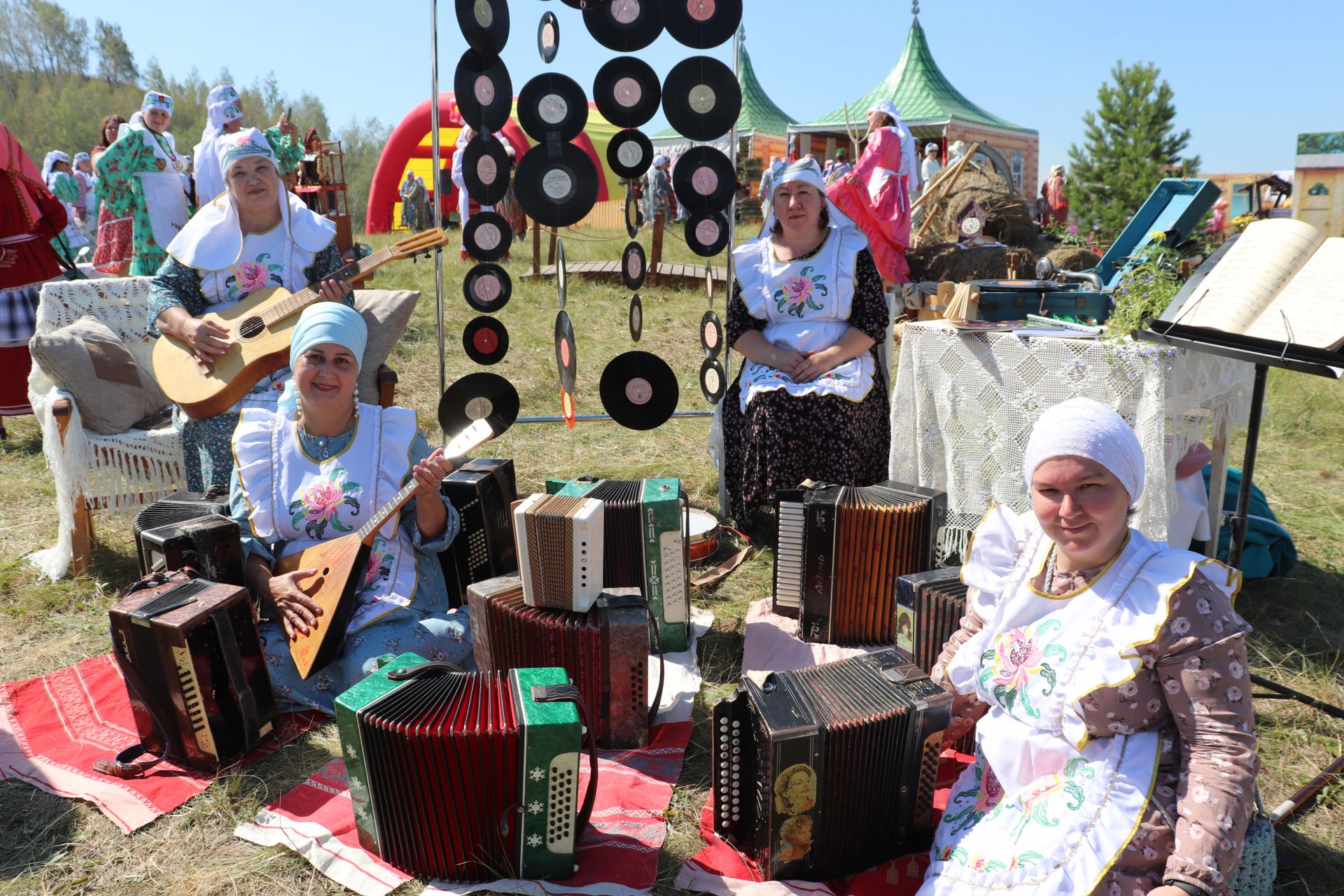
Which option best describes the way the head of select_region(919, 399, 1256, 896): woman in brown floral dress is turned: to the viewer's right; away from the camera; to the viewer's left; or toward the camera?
toward the camera

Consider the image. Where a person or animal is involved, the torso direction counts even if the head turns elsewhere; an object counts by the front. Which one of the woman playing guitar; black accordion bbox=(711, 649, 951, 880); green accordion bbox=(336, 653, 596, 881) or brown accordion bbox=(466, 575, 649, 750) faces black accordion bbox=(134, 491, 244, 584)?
the woman playing guitar

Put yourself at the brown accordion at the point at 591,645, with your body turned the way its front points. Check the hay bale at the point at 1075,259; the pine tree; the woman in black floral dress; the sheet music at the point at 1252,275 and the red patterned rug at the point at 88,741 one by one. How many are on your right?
1

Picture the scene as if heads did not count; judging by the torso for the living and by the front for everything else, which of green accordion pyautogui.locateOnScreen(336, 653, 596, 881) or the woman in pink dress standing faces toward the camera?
the green accordion

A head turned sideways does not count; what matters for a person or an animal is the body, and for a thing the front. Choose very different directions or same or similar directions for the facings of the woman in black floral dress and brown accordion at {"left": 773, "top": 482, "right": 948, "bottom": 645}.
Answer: same or similar directions

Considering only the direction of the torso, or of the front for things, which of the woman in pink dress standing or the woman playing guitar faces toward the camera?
the woman playing guitar

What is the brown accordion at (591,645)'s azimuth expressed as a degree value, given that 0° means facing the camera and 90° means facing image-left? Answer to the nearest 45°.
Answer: approximately 0°

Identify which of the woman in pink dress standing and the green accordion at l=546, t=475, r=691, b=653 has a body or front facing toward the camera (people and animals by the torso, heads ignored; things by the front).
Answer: the green accordion

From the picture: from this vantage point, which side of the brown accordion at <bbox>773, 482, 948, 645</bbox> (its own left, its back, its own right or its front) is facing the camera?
front

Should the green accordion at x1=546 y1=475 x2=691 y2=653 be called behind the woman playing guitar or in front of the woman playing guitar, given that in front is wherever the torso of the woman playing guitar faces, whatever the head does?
in front

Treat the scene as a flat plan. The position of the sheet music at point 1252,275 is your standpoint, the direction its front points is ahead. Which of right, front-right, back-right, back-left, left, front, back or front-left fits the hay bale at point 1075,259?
back-right

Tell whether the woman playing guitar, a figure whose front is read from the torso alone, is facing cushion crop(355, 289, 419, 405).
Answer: no

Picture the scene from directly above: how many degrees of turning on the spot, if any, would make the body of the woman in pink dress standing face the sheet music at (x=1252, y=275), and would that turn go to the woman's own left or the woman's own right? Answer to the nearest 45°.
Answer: approximately 90° to the woman's own left

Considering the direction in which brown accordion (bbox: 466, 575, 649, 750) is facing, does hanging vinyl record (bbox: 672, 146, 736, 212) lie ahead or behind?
behind

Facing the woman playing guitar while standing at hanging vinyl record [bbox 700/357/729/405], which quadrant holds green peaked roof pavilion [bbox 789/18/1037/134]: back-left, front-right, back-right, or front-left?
back-right

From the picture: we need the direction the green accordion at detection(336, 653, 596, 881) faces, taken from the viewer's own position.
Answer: facing the viewer

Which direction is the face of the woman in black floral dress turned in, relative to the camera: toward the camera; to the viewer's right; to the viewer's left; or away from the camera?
toward the camera

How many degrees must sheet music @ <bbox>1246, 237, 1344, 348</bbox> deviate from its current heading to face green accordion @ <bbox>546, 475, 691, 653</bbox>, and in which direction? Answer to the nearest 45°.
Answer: approximately 45° to its right

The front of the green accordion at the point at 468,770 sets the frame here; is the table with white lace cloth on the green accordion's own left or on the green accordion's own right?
on the green accordion's own left

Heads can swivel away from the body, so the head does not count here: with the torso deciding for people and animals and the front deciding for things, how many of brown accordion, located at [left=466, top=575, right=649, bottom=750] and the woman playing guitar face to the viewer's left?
0
